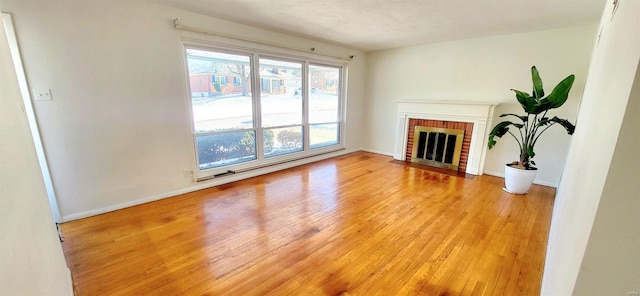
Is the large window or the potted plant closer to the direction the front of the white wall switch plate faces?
the potted plant

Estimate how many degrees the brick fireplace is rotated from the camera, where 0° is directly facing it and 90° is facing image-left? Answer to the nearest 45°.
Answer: approximately 45°

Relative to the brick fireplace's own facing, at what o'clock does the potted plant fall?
The potted plant is roughly at 9 o'clock from the brick fireplace.

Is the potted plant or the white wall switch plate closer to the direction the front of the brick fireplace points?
the white wall switch plate

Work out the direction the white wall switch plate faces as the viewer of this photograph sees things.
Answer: facing the viewer

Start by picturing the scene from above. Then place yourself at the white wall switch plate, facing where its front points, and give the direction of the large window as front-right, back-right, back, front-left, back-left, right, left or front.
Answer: left

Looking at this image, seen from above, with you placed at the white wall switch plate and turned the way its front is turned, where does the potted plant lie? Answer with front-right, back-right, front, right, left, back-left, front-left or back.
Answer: front-left

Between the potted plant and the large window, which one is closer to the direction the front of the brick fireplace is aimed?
the large window
